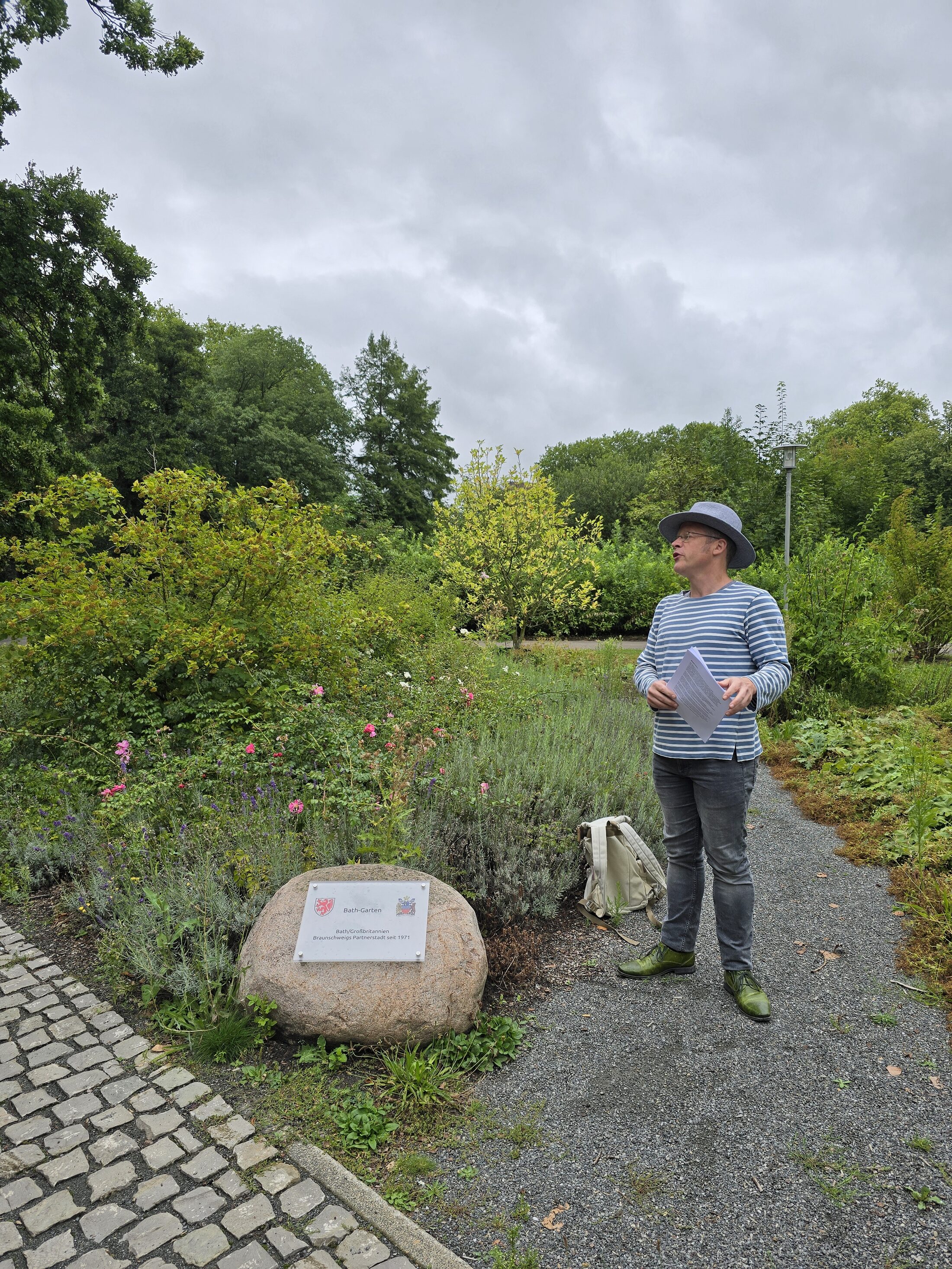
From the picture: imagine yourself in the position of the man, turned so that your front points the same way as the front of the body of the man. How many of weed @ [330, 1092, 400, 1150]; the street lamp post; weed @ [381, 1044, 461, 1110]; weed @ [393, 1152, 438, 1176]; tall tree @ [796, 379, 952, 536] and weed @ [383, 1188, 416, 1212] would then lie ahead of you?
4

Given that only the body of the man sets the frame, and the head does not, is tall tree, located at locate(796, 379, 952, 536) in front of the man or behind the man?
behind

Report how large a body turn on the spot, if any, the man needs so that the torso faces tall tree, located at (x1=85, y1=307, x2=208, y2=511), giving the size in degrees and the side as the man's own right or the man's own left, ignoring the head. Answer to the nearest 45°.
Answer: approximately 90° to the man's own right

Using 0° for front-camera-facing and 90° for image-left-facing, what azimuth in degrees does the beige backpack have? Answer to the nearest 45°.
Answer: approximately 180°

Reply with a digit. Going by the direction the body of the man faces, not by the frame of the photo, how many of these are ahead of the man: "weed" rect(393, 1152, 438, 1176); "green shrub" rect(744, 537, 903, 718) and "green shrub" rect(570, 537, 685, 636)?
1

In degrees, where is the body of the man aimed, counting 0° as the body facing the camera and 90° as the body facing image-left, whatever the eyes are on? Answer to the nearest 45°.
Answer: approximately 45°

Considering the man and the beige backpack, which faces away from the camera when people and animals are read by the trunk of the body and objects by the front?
the beige backpack

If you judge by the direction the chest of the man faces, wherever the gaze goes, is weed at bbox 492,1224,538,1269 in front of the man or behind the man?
in front

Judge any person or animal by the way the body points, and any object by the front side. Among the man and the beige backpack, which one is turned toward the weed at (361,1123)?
the man

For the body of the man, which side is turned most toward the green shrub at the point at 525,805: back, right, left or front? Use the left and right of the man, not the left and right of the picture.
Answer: right

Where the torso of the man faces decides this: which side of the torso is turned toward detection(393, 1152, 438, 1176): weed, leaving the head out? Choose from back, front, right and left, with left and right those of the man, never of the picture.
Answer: front

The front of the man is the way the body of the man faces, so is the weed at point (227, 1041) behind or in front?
in front

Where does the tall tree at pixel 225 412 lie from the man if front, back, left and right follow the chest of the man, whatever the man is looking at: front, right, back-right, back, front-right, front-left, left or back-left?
right

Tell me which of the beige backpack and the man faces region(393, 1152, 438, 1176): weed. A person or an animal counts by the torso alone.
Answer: the man
